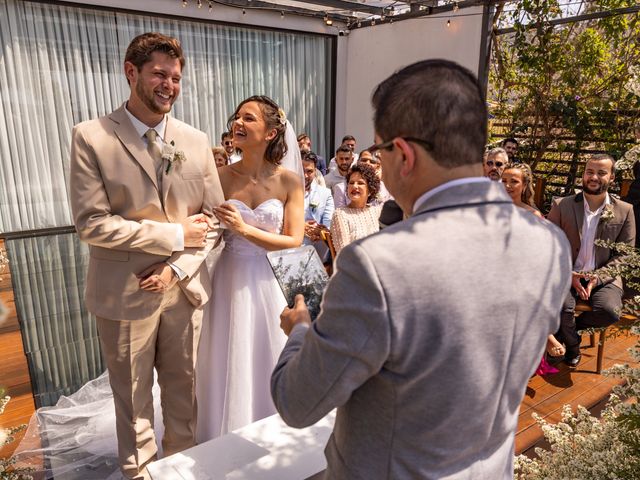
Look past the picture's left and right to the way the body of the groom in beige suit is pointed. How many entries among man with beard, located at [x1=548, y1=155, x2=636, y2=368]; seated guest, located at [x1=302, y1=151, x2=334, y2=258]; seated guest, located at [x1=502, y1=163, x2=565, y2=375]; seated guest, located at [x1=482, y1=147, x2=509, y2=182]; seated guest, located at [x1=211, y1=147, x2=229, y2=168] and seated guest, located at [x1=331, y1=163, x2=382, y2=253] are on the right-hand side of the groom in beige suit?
0

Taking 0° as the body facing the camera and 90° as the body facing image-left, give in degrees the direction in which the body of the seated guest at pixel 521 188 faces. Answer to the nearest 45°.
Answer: approximately 45°

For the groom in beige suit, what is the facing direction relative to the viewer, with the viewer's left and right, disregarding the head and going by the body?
facing the viewer and to the right of the viewer

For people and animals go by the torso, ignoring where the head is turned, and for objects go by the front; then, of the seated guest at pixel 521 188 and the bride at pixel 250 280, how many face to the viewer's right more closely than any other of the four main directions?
0

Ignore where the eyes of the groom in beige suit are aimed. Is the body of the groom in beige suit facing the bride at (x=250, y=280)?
no

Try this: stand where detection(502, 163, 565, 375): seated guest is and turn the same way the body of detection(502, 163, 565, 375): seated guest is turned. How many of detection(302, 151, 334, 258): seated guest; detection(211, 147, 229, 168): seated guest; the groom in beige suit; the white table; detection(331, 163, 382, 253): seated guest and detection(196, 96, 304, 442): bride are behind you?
0

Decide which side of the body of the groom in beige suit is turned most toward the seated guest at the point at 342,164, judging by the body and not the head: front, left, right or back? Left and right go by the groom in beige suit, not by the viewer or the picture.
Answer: left

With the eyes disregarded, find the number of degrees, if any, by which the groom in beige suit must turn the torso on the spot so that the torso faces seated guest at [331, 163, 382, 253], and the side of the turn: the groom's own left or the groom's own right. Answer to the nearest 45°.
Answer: approximately 90° to the groom's own left

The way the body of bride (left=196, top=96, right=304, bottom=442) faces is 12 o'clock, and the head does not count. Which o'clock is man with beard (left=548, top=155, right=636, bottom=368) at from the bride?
The man with beard is roughly at 7 o'clock from the bride.

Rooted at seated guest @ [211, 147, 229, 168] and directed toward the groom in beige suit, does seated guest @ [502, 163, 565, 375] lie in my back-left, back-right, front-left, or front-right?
front-left

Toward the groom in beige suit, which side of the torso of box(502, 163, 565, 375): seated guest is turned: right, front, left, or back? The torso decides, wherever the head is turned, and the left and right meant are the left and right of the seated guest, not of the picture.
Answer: front

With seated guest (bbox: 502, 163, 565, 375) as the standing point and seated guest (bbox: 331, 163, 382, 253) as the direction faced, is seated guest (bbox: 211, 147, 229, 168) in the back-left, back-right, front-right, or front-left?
front-right

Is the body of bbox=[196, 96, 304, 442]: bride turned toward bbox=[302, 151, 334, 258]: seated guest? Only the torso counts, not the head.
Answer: no

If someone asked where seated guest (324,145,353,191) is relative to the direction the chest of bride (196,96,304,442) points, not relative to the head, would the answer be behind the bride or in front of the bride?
behind

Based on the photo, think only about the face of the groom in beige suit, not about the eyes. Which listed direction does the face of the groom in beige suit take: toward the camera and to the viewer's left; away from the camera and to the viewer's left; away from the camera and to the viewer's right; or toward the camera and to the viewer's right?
toward the camera and to the viewer's right

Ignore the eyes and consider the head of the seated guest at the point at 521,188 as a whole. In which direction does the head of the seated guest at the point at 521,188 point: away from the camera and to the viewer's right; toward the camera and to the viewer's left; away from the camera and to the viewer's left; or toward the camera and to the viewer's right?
toward the camera and to the viewer's left

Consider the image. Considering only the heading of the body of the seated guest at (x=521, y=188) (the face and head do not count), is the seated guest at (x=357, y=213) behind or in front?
in front

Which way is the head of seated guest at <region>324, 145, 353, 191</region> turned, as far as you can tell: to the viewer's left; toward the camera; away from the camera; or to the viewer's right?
toward the camera

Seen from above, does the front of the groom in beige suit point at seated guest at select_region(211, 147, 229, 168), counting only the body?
no

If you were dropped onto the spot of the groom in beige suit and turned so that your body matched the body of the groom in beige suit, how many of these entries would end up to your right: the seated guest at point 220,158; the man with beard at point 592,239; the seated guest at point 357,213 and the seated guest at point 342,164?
0

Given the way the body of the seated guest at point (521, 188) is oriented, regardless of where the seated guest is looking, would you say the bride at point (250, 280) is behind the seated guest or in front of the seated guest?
in front

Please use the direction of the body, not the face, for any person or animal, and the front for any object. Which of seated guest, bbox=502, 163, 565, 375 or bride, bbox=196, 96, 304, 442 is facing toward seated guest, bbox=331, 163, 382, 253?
seated guest, bbox=502, 163, 565, 375

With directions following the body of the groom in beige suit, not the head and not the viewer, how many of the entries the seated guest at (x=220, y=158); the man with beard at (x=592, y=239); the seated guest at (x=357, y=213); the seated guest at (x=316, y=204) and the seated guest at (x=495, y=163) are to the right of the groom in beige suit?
0
